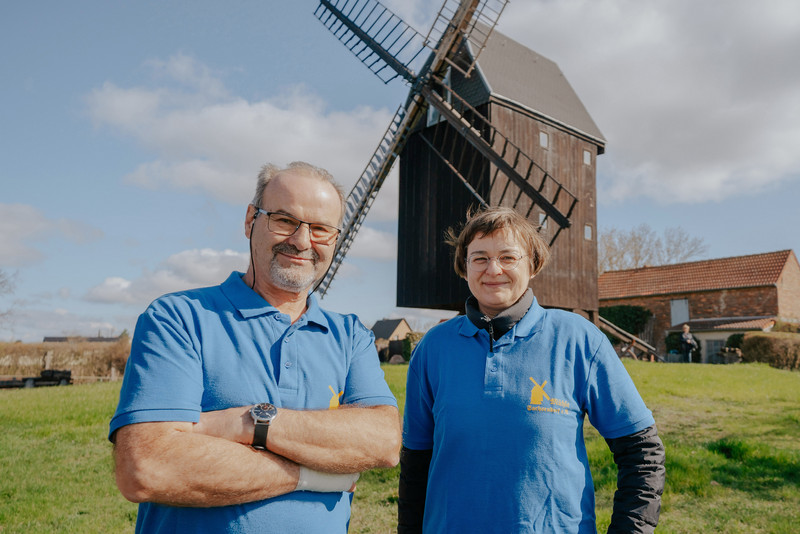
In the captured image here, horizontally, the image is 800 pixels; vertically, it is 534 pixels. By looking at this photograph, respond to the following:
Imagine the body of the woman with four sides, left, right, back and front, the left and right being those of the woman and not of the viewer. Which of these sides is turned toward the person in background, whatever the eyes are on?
back

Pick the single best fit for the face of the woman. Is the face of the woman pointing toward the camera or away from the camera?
toward the camera

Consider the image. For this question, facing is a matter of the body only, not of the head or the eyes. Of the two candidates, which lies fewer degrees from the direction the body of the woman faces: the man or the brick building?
the man

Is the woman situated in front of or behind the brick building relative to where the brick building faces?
in front

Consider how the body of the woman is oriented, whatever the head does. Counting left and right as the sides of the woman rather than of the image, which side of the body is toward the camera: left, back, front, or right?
front

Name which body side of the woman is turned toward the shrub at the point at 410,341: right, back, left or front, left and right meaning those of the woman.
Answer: back

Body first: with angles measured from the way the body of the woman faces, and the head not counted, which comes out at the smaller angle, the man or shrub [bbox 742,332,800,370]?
the man

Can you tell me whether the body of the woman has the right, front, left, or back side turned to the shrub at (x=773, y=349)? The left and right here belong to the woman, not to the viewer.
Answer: back

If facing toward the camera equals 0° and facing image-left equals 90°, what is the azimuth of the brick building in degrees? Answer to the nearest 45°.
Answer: approximately 45°

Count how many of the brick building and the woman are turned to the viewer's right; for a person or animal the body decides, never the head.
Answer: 0
